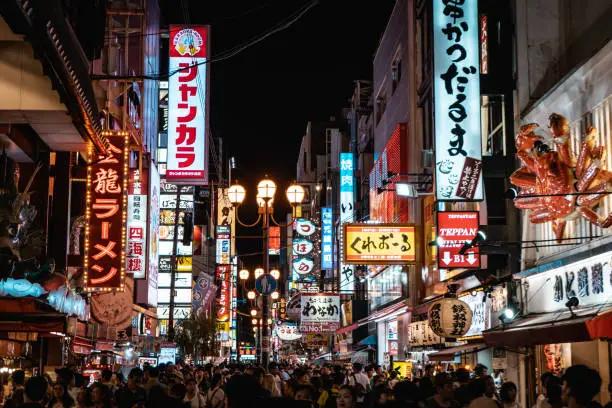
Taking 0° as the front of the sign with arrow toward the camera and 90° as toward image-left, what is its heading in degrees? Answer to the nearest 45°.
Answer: approximately 0°

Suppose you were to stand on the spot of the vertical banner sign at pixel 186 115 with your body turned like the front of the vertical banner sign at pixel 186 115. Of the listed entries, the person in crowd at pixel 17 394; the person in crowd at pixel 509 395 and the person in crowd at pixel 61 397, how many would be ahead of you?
3

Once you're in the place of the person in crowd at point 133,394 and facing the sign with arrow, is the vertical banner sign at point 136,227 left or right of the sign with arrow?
left

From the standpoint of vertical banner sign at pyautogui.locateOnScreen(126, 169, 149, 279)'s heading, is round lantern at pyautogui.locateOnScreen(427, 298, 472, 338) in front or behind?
in front

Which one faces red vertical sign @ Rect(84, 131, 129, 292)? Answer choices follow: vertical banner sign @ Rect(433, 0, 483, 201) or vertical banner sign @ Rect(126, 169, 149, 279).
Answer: vertical banner sign @ Rect(126, 169, 149, 279)

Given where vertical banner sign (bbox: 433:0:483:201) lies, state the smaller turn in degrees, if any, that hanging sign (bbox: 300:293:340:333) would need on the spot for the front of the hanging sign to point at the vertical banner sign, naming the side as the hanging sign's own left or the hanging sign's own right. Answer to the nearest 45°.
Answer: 0° — it already faces it

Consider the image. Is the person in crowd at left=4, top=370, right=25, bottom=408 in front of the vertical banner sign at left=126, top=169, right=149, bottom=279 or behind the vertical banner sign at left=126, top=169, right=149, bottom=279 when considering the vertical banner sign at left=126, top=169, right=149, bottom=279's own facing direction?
in front

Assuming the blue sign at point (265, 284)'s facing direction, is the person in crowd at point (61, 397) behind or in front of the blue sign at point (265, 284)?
in front

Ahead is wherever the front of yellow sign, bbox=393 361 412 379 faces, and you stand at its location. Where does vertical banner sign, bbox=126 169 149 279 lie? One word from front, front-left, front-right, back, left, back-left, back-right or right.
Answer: front-right
